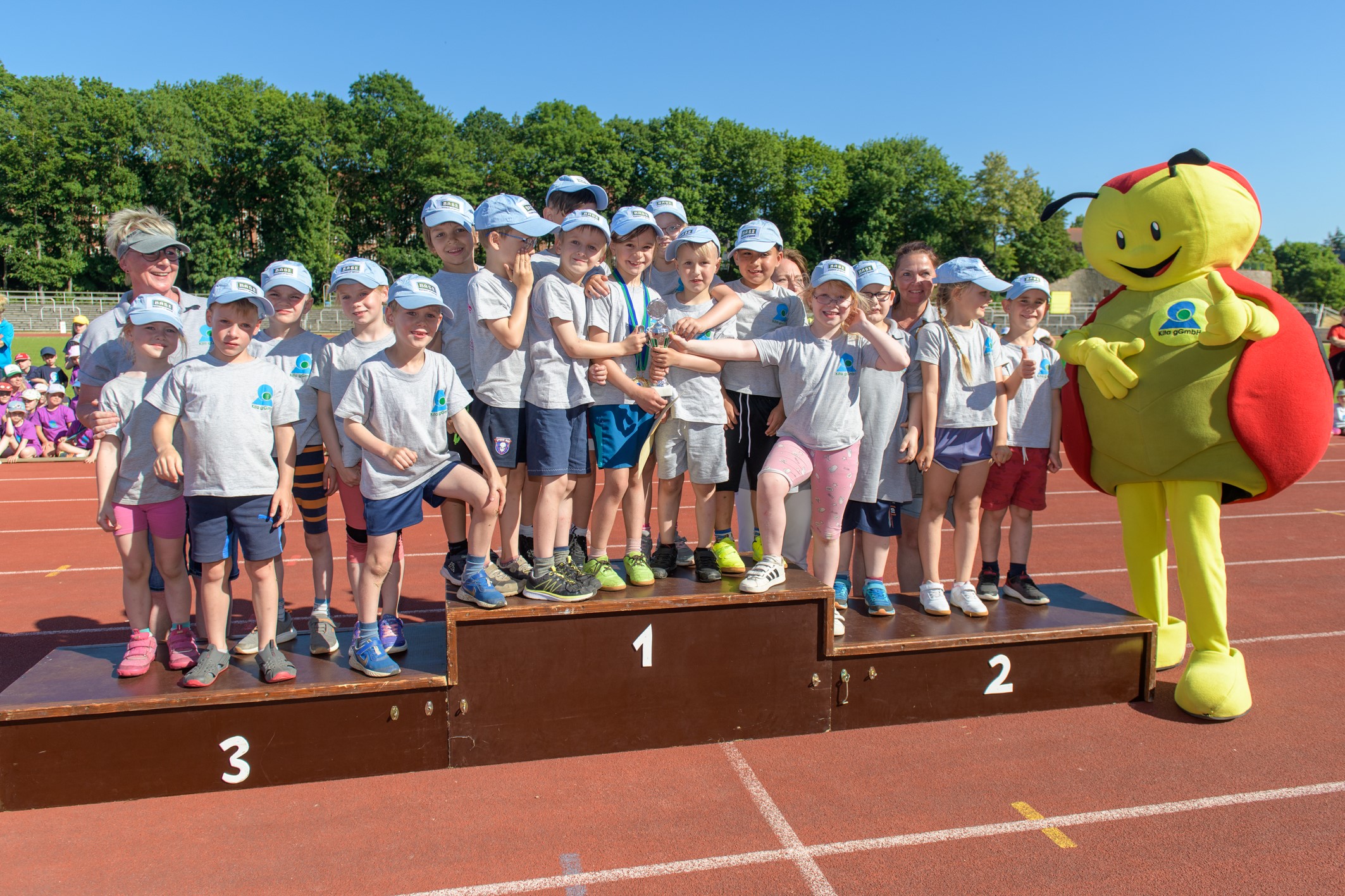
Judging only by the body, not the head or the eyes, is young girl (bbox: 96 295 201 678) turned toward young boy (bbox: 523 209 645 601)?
no

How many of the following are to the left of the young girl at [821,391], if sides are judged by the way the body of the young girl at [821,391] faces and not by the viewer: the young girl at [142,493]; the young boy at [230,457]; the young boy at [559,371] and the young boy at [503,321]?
0

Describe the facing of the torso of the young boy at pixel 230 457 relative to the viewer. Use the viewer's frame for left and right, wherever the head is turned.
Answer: facing the viewer

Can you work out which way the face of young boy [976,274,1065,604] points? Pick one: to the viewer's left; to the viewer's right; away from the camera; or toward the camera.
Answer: toward the camera

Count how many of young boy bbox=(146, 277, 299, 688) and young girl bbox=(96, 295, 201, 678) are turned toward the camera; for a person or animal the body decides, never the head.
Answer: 2

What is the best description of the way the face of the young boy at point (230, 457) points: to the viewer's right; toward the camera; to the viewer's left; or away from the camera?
toward the camera

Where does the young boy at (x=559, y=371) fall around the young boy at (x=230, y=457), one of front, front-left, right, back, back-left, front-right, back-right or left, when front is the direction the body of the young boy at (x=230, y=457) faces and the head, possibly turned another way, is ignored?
left

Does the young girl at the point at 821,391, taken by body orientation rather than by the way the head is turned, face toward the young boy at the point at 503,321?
no

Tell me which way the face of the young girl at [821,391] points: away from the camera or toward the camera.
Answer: toward the camera

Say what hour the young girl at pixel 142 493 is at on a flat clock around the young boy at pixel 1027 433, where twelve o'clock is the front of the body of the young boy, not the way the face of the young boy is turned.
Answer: The young girl is roughly at 2 o'clock from the young boy.

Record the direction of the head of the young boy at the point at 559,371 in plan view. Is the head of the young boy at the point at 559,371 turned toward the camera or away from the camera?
toward the camera

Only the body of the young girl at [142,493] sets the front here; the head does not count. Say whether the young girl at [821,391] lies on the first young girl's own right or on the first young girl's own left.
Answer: on the first young girl's own left

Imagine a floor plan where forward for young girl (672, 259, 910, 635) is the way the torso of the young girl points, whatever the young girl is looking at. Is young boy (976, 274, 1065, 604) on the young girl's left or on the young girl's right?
on the young girl's left

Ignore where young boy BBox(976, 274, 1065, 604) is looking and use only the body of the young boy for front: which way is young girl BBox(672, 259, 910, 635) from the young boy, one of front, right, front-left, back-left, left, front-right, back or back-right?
front-right

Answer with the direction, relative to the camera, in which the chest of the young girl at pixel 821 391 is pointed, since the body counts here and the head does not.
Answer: toward the camera
